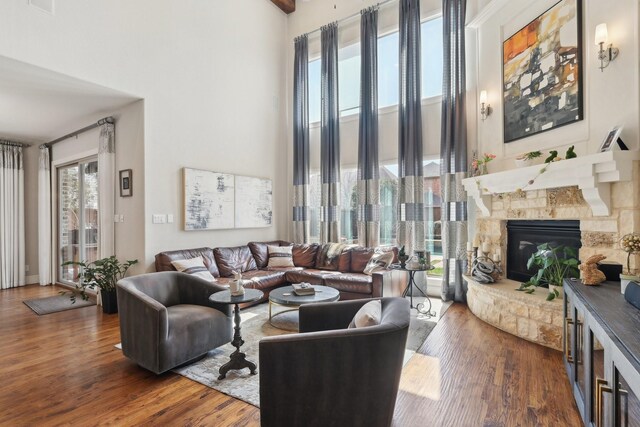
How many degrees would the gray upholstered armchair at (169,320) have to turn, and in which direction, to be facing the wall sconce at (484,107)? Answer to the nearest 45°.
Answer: approximately 45° to its left

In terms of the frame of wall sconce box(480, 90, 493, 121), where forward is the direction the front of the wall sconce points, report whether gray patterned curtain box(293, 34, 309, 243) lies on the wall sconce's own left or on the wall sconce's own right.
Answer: on the wall sconce's own right

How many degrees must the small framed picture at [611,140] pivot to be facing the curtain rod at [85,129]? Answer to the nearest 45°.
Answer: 0° — it already faces it

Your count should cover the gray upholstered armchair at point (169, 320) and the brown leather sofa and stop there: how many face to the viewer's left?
0

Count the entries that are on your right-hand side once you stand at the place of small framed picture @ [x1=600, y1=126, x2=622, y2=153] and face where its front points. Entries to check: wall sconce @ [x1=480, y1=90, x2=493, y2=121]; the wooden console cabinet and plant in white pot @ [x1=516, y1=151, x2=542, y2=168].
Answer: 2

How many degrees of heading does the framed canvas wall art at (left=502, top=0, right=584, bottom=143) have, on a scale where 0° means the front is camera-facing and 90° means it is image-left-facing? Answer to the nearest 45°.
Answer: approximately 45°

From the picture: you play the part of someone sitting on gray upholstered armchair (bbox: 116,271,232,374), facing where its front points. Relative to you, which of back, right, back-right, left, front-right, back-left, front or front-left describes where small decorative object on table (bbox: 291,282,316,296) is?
front-left

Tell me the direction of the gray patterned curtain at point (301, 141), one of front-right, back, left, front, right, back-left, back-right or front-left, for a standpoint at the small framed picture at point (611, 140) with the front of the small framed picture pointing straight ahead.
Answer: front-right

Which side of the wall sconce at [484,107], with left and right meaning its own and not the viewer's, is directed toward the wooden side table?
front

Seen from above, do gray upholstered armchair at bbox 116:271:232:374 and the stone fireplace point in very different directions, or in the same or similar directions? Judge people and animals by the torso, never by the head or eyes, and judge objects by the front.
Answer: very different directions

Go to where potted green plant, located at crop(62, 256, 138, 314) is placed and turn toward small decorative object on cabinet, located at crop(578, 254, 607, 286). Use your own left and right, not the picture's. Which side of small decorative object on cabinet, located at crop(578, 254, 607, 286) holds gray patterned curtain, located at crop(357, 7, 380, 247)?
left

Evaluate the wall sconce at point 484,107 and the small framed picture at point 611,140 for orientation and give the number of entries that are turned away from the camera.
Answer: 0

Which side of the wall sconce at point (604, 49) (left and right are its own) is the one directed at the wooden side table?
front

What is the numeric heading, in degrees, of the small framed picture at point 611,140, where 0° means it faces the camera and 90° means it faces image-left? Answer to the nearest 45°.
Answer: approximately 45°
